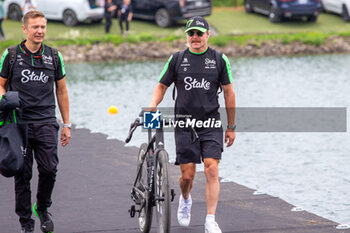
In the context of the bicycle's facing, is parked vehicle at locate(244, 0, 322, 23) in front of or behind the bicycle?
behind

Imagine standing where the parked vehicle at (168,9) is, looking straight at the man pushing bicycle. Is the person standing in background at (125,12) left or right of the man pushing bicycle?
right

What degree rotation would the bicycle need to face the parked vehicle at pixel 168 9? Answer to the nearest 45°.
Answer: approximately 180°

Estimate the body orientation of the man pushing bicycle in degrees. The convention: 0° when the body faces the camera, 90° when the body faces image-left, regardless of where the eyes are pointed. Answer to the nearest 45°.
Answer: approximately 0°

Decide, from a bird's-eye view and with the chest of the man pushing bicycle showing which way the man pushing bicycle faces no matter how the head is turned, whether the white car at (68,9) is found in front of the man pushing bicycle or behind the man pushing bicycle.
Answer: behind

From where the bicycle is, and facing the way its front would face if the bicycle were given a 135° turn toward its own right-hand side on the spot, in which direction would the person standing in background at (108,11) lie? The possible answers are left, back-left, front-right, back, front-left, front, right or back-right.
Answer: front-right

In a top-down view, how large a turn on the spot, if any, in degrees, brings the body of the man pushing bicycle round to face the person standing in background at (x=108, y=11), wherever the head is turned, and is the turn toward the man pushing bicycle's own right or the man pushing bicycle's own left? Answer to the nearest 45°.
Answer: approximately 180°

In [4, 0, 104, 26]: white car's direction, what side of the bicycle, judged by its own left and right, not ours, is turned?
back
